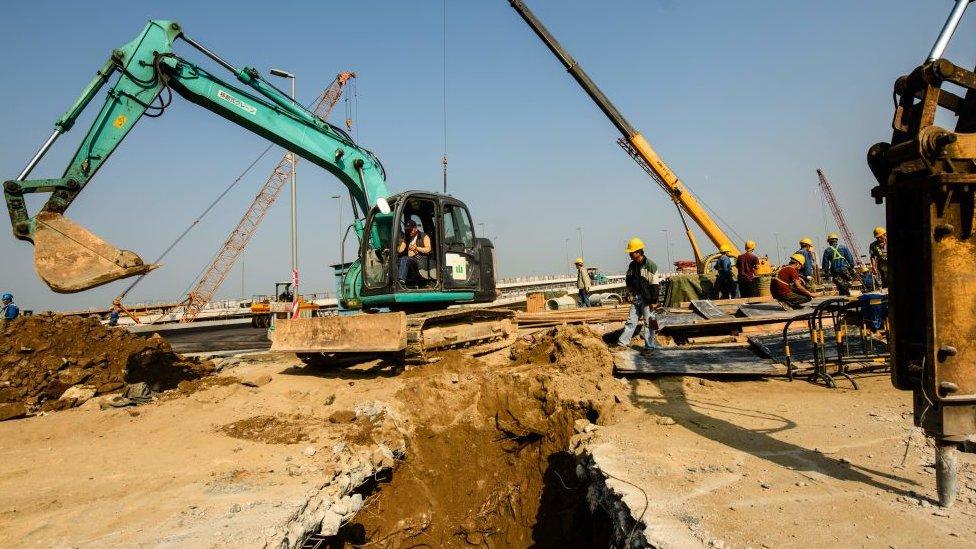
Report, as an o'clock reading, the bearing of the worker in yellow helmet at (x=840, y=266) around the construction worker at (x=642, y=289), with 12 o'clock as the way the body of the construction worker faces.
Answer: The worker in yellow helmet is roughly at 6 o'clock from the construction worker.

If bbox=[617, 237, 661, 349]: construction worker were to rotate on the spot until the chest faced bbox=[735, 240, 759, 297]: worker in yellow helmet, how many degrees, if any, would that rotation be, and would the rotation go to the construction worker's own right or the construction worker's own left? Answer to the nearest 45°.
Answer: approximately 180°

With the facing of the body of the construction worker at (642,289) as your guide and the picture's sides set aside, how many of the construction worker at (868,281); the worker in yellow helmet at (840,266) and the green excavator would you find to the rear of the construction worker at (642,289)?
2

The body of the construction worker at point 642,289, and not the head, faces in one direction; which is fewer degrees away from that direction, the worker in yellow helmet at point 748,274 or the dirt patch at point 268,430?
the dirt patch

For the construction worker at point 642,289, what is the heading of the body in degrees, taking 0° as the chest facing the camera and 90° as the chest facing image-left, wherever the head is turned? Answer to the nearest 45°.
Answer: approximately 45°

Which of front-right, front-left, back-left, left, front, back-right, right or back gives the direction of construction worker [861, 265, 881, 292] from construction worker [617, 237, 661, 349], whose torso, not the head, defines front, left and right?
back

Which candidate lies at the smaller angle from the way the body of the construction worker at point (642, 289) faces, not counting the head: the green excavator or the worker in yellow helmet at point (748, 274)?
the green excavator

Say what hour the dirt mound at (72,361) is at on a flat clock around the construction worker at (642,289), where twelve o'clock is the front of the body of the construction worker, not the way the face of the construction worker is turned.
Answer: The dirt mound is roughly at 1 o'clock from the construction worker.

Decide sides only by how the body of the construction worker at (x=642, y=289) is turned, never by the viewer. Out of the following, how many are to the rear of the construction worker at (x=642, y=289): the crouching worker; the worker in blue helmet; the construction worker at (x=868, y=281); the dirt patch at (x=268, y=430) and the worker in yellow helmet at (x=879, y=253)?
3

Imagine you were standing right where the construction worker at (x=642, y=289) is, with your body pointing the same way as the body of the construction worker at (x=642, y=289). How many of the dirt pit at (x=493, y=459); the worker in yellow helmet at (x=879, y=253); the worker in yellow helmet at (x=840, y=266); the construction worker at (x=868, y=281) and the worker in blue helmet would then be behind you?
3

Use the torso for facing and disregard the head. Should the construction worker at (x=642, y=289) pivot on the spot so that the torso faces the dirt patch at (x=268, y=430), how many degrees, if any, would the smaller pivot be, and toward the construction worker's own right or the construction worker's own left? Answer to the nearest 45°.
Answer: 0° — they already face it

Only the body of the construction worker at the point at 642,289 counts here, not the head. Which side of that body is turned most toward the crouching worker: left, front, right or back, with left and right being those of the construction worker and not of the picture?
back

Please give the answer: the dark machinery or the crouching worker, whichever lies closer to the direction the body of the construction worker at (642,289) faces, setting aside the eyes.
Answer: the dark machinery

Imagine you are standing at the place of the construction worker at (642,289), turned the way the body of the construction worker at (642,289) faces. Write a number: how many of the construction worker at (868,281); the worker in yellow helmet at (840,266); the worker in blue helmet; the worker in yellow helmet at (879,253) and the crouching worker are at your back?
4

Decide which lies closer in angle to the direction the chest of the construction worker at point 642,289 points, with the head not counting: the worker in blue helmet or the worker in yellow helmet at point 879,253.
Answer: the worker in blue helmet

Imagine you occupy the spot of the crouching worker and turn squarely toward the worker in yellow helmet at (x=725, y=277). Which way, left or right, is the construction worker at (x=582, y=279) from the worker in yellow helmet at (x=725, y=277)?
left
